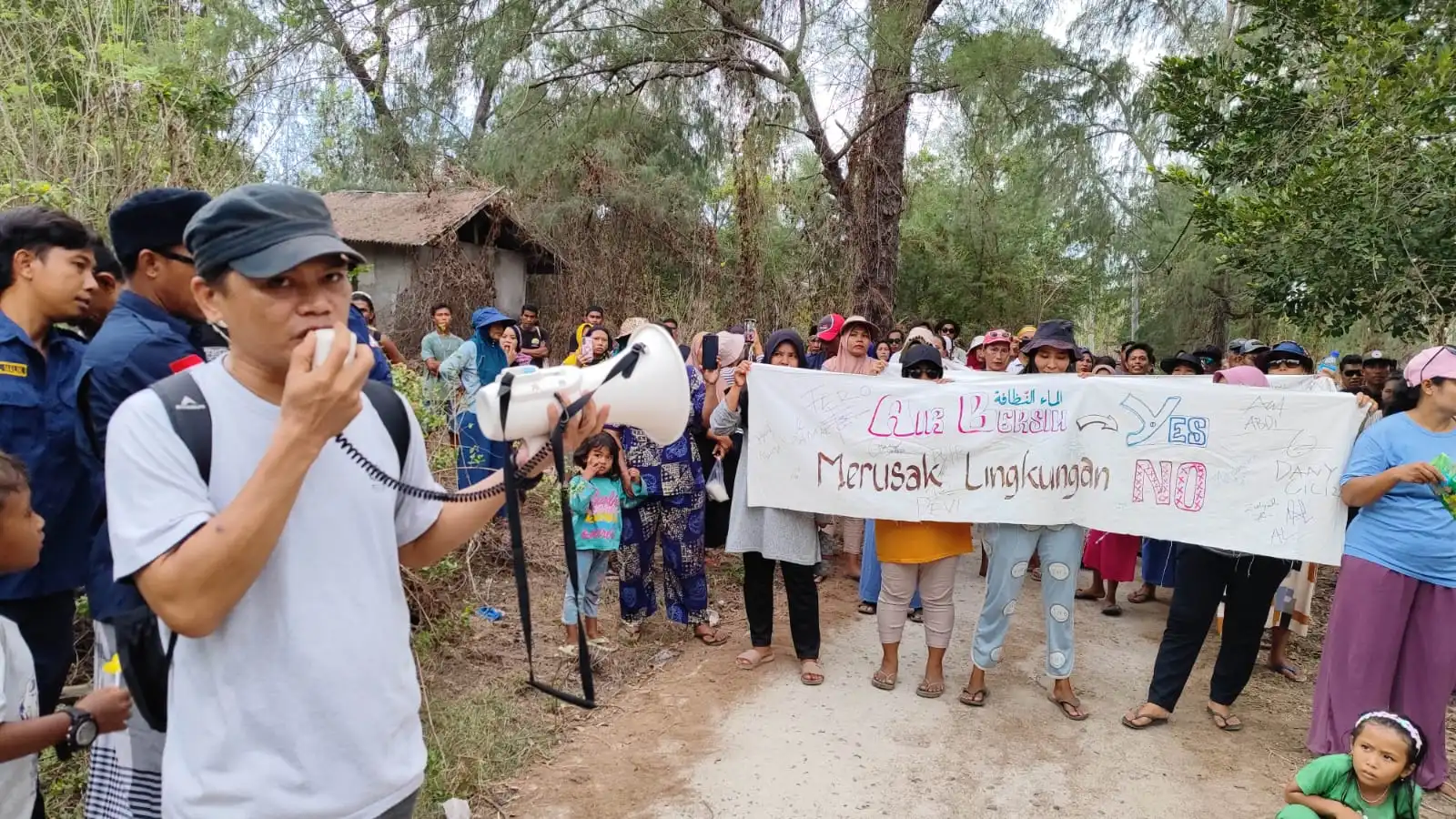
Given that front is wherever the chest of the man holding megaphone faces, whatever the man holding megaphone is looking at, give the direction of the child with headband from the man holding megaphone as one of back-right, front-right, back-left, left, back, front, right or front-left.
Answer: front-left

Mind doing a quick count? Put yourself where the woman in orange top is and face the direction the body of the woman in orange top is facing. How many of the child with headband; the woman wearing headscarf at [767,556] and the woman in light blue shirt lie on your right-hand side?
1

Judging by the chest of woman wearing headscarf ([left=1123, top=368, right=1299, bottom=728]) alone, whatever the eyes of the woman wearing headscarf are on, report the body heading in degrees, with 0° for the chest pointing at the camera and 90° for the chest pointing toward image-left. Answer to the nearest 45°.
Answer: approximately 0°

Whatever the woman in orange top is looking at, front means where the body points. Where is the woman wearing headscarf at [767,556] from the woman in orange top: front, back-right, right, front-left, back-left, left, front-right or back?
right

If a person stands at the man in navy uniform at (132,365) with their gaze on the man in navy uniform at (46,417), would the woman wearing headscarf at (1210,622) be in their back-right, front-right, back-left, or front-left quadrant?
back-right

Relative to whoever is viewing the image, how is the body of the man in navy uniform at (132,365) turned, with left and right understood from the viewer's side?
facing to the right of the viewer

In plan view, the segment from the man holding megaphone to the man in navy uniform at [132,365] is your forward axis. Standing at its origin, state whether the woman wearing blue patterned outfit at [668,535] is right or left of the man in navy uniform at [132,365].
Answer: right
